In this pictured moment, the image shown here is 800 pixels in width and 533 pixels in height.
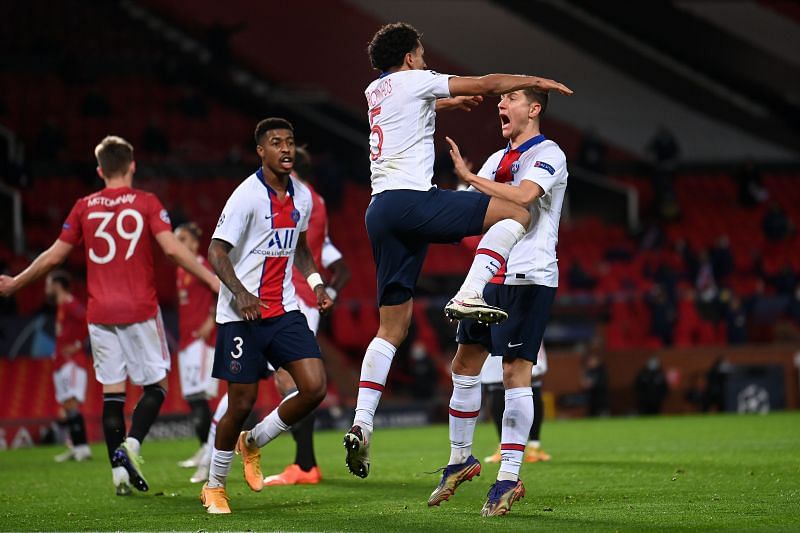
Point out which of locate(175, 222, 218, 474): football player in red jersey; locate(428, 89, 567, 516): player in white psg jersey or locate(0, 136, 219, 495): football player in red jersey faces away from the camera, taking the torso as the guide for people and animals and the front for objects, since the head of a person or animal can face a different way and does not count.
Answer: locate(0, 136, 219, 495): football player in red jersey

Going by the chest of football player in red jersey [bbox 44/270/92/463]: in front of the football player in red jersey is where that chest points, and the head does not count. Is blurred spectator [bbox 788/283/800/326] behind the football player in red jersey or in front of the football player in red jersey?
behind

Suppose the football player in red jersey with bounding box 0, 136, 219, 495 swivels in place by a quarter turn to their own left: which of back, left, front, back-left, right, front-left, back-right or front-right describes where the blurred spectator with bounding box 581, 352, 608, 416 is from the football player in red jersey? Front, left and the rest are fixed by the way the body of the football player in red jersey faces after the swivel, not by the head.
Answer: back-right

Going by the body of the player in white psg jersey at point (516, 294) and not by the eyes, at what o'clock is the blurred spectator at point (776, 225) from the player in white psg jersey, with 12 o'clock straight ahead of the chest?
The blurred spectator is roughly at 5 o'clock from the player in white psg jersey.

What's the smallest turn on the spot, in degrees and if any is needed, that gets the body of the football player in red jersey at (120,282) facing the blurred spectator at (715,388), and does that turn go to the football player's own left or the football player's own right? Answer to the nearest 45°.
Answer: approximately 45° to the football player's own right

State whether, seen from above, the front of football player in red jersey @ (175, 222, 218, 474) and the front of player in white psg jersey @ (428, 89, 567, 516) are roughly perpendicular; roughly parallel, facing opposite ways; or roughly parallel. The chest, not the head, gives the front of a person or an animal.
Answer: roughly parallel

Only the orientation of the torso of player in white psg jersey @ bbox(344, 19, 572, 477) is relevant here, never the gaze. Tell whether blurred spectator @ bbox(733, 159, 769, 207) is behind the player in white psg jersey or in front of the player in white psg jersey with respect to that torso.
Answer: in front

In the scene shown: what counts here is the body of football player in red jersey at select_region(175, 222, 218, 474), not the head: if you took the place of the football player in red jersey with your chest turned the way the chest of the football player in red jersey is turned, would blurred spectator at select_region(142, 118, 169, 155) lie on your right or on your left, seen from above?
on your right

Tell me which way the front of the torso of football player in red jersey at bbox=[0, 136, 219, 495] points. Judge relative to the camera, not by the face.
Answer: away from the camera

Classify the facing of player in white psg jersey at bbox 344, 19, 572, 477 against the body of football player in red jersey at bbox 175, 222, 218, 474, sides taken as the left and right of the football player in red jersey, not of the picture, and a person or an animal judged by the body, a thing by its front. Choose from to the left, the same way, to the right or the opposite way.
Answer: the opposite way

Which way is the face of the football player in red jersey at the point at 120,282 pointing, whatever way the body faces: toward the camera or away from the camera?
away from the camera

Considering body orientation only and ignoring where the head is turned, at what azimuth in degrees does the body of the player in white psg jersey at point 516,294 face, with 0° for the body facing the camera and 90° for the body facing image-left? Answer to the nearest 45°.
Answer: approximately 45°

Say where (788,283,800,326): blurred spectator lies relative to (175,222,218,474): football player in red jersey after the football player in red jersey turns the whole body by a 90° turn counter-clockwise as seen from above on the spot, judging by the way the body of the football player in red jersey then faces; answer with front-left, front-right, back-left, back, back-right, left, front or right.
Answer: left

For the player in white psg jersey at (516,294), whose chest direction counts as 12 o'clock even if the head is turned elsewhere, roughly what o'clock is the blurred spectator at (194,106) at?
The blurred spectator is roughly at 4 o'clock from the player in white psg jersey.

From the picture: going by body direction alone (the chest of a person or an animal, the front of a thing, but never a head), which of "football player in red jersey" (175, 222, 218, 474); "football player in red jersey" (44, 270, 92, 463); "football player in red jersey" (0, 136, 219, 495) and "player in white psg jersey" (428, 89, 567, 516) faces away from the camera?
"football player in red jersey" (0, 136, 219, 495)

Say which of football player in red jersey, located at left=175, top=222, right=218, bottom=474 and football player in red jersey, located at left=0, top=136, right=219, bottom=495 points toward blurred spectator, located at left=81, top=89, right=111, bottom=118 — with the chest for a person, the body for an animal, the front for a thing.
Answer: football player in red jersey, located at left=0, top=136, right=219, bottom=495

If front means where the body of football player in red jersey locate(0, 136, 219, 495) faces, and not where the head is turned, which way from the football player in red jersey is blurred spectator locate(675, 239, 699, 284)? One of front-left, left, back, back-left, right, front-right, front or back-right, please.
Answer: front-right

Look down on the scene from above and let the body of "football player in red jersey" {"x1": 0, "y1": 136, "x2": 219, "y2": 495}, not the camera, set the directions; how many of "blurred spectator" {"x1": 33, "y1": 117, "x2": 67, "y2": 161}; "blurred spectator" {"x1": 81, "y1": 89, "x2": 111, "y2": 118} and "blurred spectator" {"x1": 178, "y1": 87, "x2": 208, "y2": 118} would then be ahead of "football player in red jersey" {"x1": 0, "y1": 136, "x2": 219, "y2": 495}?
3

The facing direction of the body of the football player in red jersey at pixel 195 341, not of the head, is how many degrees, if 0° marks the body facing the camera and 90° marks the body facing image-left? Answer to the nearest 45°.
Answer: approximately 45°

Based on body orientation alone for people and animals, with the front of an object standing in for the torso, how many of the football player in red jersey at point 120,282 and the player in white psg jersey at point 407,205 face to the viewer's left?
0
